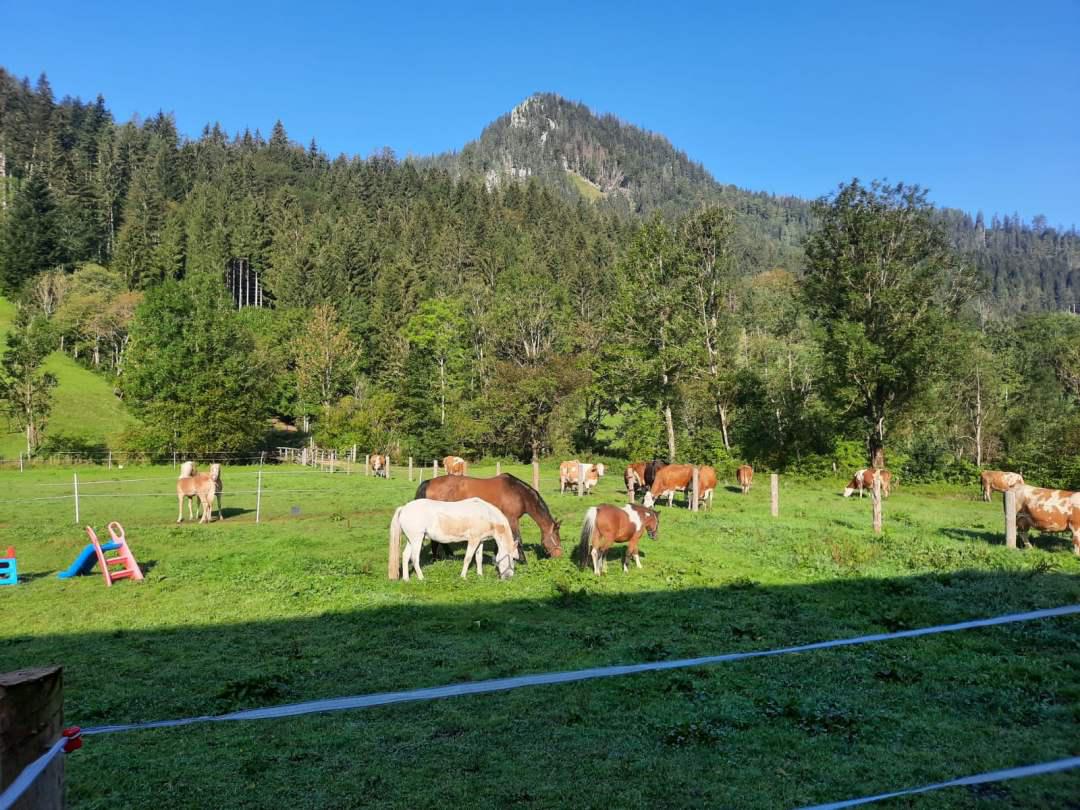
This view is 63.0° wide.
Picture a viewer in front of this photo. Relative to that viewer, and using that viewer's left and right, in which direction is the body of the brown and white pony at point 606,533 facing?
facing away from the viewer and to the right of the viewer

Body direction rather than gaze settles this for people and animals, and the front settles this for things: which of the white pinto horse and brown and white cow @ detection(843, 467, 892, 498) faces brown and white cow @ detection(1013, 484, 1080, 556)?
the white pinto horse

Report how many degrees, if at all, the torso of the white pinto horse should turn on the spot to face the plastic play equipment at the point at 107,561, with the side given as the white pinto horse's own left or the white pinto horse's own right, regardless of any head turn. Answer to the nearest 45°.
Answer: approximately 180°

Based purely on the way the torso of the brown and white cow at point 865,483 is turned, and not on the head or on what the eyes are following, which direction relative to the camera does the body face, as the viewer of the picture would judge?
to the viewer's left

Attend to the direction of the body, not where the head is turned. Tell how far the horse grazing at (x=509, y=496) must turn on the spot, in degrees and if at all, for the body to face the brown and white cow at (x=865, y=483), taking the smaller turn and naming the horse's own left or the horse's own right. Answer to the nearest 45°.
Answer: approximately 45° to the horse's own left

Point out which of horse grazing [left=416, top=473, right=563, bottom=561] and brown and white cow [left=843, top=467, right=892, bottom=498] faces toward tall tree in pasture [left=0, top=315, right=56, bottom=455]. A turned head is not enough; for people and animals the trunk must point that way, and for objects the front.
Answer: the brown and white cow

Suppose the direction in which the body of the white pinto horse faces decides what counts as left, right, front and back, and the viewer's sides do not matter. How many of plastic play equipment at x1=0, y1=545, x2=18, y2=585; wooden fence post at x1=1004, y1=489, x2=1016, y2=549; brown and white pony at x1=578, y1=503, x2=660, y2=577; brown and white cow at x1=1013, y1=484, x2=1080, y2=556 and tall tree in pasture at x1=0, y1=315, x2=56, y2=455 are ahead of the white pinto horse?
3

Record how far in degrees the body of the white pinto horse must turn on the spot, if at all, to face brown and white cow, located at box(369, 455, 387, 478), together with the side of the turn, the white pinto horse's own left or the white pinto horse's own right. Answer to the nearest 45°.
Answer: approximately 90° to the white pinto horse's own left

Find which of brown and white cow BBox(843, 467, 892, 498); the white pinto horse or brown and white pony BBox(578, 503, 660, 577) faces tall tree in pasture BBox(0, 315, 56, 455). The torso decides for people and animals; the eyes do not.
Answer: brown and white cow BBox(843, 467, 892, 498)

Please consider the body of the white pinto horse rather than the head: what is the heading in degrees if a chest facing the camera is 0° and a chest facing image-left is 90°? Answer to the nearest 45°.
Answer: approximately 270°
